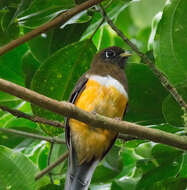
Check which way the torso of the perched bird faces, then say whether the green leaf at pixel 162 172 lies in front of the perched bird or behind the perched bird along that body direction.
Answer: in front

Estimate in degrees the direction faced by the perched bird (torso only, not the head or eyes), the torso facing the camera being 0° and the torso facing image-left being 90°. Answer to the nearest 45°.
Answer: approximately 315°

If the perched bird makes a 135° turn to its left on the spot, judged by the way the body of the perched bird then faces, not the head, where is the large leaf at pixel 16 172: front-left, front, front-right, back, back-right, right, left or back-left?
back-left

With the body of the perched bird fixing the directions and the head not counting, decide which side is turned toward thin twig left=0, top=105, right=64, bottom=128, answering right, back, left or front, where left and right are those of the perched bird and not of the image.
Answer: right
